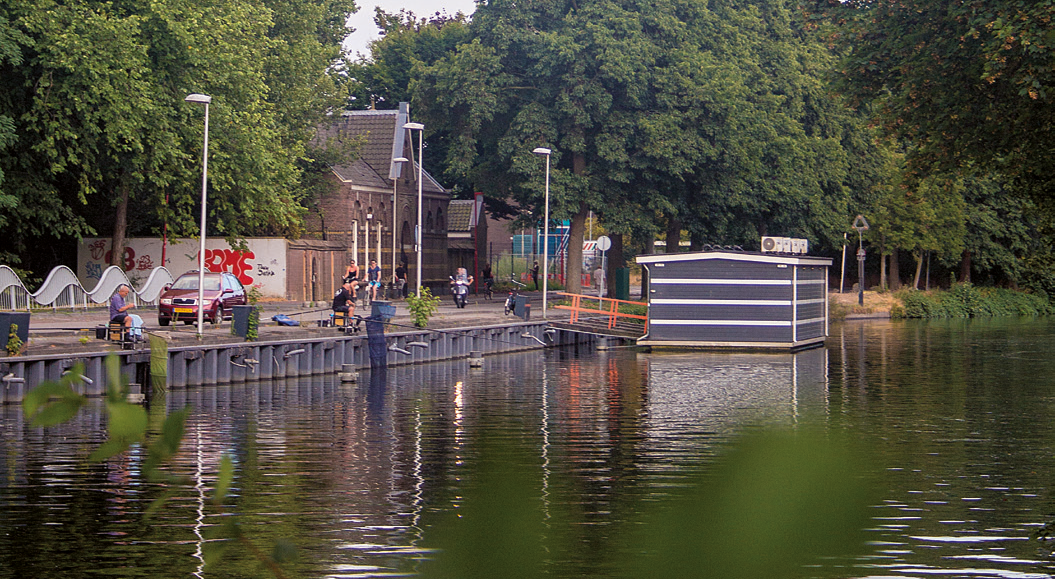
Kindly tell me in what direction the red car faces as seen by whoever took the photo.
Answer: facing the viewer and to the left of the viewer

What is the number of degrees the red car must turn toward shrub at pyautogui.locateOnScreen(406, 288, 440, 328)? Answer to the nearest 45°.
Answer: approximately 135° to its left

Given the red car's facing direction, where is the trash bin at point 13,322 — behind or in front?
in front

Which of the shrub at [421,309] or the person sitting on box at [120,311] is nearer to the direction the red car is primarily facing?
the person sitting on box

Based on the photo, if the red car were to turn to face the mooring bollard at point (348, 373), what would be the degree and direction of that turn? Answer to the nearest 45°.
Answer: approximately 90° to its left

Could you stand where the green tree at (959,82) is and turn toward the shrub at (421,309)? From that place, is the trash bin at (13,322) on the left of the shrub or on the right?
left

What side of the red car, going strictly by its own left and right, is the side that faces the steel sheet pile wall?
left

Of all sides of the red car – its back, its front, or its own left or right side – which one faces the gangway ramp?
back
